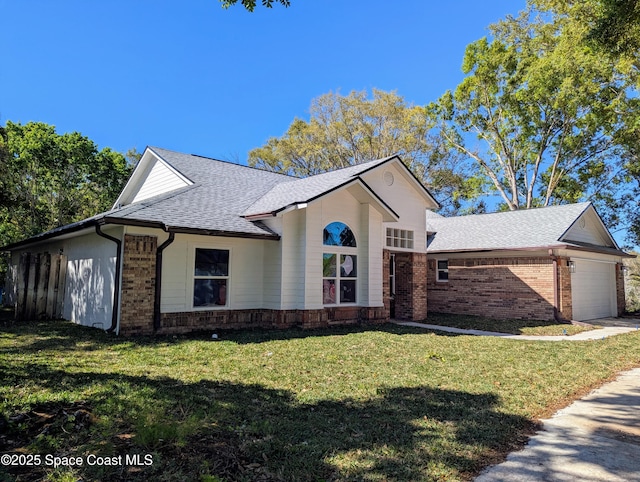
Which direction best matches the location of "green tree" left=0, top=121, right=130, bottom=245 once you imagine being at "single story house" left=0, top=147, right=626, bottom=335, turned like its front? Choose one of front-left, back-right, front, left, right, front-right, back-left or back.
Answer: back

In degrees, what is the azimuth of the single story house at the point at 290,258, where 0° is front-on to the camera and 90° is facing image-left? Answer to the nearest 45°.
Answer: approximately 315°

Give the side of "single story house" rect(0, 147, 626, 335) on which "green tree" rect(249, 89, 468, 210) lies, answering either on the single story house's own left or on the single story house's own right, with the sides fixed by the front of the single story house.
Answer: on the single story house's own left

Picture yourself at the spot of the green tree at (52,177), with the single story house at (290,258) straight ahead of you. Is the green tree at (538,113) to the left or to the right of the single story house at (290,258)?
left

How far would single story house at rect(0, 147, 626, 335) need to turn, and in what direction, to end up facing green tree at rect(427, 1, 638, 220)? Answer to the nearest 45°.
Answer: approximately 90° to its left
